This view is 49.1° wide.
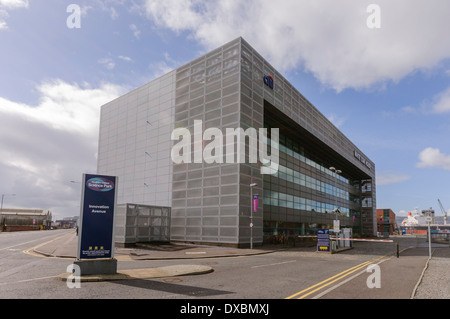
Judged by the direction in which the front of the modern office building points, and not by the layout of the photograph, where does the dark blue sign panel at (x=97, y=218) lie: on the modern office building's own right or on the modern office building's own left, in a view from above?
on the modern office building's own right

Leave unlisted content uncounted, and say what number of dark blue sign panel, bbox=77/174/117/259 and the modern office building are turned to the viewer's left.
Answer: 0

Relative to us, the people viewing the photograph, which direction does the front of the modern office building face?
facing the viewer and to the right of the viewer

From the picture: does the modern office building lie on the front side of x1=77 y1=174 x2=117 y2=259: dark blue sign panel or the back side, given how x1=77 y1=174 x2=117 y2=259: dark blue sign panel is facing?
on the back side

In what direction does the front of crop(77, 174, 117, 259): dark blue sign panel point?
toward the camera
